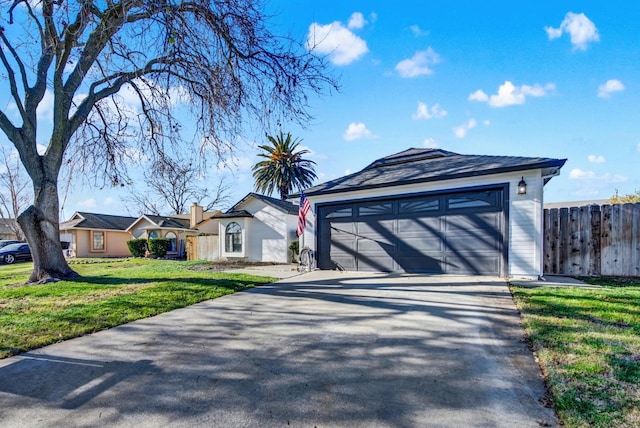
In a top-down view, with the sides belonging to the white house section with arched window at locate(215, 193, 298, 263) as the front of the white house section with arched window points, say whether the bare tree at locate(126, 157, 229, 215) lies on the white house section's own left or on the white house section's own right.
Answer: on the white house section's own right

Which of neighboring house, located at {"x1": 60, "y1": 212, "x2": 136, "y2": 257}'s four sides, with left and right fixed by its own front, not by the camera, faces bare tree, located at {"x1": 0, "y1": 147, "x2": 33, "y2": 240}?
right

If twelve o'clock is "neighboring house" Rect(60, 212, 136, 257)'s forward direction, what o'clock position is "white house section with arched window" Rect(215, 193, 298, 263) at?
"white house section with arched window" Rect(215, 193, 298, 263) is roughly at 10 o'clock from "neighboring house" Rect(60, 212, 136, 257).

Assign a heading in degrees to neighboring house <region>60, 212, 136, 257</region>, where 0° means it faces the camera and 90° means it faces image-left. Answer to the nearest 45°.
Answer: approximately 45°
